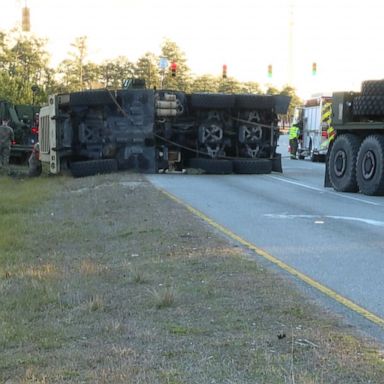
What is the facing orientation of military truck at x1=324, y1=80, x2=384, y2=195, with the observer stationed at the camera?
facing the viewer and to the right of the viewer

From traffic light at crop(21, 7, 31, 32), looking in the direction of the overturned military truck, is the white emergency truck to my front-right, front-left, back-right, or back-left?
front-left

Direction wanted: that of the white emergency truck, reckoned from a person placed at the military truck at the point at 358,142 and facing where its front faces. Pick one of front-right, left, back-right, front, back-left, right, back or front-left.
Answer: back-left

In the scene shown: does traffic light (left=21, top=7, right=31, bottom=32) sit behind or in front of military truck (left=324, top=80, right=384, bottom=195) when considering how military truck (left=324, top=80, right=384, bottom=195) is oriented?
behind

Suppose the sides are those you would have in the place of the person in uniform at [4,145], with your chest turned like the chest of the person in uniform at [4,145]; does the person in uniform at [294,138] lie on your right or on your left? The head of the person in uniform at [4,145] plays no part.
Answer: on your right

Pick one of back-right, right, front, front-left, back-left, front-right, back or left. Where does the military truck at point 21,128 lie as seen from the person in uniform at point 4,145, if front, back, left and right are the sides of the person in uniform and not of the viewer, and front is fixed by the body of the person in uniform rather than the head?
front

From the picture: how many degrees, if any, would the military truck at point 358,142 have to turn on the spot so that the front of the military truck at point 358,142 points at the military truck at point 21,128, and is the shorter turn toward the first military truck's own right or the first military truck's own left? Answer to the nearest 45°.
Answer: approximately 180°

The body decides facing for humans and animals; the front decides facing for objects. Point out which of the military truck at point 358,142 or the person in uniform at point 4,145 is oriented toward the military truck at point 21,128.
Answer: the person in uniform

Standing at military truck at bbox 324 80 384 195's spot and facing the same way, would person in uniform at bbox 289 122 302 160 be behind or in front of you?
behind
